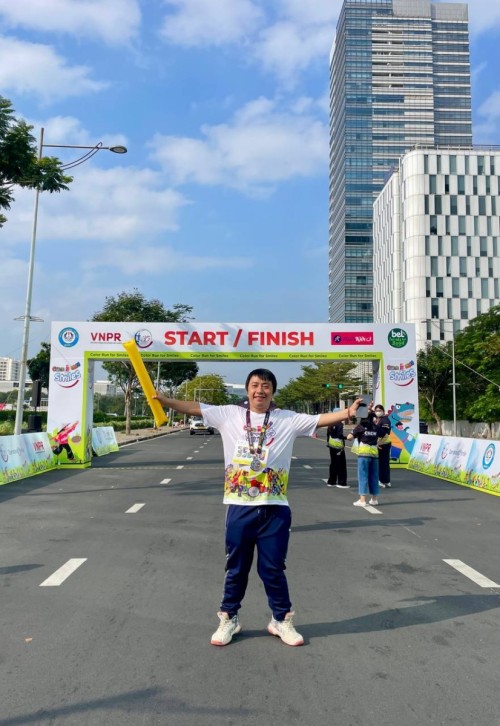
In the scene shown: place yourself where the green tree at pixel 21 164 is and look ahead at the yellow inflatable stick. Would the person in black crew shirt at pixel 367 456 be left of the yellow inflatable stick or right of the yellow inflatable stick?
left

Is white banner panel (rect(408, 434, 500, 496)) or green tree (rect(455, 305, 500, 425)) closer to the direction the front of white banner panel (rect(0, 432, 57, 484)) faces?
the white banner panel

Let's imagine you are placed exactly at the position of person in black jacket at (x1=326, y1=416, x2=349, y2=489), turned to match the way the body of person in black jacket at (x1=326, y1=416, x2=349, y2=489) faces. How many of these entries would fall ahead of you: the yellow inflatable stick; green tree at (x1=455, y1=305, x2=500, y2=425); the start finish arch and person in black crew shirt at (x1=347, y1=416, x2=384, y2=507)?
2

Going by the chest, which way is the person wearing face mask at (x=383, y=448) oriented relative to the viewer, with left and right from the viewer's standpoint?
facing the viewer and to the left of the viewer

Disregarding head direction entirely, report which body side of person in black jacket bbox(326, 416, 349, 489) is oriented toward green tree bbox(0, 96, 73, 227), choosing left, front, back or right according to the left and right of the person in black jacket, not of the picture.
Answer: right

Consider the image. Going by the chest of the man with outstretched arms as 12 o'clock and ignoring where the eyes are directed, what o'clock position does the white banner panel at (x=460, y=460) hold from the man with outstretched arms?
The white banner panel is roughly at 7 o'clock from the man with outstretched arms.

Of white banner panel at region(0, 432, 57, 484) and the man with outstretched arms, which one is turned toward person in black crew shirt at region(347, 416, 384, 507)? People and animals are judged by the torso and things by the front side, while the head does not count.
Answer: the white banner panel

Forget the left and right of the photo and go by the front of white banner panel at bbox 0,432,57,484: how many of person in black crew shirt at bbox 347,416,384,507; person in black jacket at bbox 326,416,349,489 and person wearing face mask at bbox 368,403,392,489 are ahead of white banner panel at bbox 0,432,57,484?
3

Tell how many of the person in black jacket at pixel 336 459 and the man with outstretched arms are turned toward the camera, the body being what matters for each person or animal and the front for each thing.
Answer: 2

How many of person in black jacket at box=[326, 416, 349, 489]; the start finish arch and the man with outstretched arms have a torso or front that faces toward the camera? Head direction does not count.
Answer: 3

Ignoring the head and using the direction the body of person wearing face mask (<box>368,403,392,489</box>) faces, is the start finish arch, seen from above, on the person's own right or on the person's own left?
on the person's own right

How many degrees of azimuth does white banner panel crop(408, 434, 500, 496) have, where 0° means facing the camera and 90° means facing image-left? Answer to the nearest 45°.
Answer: approximately 45°

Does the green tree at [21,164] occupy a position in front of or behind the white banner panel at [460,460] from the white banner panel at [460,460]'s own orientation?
in front

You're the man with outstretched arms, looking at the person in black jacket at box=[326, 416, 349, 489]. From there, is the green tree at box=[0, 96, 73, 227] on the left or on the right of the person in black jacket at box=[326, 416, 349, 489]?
left

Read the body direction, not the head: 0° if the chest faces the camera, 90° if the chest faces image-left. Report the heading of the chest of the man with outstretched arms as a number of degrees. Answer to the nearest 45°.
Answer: approximately 0°

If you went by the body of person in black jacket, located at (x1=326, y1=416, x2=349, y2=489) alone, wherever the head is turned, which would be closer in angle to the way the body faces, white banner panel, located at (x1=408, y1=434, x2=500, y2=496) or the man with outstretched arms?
the man with outstretched arms
